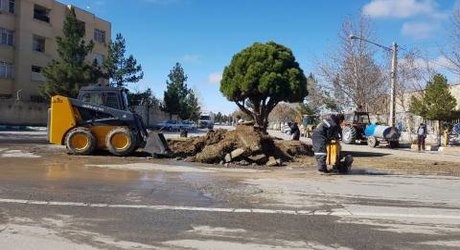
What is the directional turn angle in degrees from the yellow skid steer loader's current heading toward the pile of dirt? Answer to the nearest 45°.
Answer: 0° — it already faces it

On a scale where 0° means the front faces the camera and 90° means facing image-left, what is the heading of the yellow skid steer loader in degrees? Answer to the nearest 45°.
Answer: approximately 270°

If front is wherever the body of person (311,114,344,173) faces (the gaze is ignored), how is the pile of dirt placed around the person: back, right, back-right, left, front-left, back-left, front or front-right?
back-left

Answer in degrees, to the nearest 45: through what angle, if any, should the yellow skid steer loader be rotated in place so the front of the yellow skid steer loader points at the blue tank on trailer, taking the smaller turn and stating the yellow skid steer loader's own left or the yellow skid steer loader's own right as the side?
approximately 45° to the yellow skid steer loader's own left

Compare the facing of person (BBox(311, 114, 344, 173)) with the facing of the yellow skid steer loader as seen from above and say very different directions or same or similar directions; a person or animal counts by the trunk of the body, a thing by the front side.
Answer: same or similar directions

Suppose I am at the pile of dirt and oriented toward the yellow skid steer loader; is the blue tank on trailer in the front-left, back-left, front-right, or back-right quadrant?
back-right

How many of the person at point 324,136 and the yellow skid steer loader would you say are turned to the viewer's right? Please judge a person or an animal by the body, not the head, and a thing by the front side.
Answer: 2

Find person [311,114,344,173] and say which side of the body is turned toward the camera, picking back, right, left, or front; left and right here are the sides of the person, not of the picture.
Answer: right

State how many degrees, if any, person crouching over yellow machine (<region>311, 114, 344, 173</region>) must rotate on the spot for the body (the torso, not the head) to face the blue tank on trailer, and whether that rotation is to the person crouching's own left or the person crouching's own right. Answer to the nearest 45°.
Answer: approximately 90° to the person crouching's own left

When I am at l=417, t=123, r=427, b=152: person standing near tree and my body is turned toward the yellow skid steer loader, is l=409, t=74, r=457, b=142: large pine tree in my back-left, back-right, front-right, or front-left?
back-right

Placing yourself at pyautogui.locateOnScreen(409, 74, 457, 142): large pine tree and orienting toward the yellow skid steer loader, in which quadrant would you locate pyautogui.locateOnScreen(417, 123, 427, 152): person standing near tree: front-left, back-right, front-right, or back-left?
front-left
